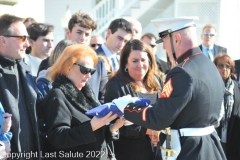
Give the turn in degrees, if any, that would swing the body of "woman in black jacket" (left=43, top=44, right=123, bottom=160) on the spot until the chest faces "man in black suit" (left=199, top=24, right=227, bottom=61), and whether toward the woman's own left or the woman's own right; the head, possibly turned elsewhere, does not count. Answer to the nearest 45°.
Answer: approximately 45° to the woman's own left

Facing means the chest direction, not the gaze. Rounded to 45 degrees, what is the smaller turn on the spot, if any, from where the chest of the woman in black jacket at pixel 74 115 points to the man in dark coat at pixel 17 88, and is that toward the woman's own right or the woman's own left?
approximately 180°

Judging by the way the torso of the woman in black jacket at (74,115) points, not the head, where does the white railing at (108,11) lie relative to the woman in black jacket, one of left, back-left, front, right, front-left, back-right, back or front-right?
left

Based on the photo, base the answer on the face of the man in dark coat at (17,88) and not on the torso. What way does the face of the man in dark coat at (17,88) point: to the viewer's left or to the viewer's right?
to the viewer's right

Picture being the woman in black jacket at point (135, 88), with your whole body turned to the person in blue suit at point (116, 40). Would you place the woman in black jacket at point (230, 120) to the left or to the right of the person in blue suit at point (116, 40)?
right

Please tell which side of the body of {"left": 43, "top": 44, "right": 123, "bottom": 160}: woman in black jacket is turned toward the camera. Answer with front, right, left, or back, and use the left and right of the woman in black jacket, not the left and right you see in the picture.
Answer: right

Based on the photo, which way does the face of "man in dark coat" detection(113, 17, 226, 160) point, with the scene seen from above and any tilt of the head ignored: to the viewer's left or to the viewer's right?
to the viewer's left

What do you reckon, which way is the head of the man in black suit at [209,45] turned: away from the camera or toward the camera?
toward the camera

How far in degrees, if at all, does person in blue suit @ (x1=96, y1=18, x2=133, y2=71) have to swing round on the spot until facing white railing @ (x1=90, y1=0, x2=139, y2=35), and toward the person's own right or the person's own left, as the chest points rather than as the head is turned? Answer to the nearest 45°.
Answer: approximately 135° to the person's own left

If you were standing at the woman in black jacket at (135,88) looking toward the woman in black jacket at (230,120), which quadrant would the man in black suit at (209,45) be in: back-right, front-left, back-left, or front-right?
front-left

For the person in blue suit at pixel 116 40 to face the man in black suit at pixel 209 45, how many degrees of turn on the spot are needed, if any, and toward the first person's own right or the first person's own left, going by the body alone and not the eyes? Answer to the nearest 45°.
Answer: approximately 90° to the first person's own left

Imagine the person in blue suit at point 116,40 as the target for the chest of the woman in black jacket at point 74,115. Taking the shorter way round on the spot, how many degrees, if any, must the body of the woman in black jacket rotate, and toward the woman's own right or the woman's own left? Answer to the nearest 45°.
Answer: approximately 90° to the woman's own left

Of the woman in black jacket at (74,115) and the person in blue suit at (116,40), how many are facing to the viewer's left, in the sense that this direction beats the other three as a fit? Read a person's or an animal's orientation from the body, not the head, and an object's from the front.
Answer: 0
